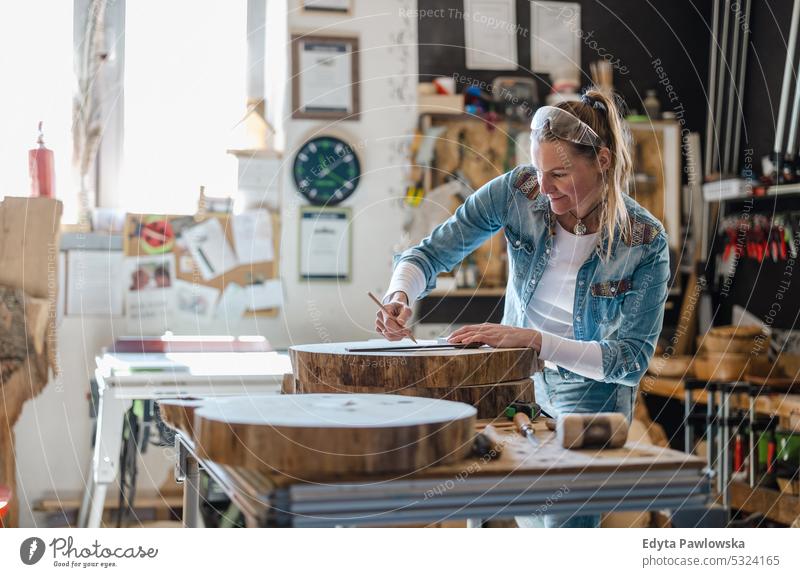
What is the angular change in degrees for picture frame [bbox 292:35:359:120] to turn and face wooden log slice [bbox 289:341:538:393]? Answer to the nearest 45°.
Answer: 0° — it already faces it

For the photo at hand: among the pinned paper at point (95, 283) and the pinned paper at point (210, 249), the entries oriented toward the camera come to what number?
2

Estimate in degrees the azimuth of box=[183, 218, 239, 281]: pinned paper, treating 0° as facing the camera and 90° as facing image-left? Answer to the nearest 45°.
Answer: approximately 0°

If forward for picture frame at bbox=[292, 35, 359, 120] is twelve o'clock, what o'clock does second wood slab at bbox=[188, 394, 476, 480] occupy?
The second wood slab is roughly at 12 o'clock from the picture frame.

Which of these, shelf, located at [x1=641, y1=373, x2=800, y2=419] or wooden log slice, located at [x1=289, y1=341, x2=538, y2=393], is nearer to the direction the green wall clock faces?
the wooden log slice

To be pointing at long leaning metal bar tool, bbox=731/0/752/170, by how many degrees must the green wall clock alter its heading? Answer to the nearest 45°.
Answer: approximately 90° to its left

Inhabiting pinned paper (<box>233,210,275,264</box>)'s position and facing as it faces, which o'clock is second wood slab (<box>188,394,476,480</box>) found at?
The second wood slab is roughly at 12 o'clock from the pinned paper.

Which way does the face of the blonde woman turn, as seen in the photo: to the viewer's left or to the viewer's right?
to the viewer's left
